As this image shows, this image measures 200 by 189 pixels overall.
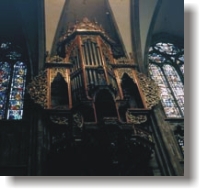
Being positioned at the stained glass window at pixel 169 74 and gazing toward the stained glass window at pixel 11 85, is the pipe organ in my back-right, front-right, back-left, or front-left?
front-left

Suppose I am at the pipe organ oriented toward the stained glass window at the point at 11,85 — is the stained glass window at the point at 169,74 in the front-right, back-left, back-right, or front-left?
back-right

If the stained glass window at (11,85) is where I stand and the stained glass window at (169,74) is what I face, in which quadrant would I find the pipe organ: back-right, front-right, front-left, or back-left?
front-right

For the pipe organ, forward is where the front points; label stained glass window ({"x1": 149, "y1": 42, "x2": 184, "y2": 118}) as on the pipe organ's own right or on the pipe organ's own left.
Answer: on the pipe organ's own left

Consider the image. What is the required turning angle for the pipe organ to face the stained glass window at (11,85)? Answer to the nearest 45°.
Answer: approximately 90° to its right

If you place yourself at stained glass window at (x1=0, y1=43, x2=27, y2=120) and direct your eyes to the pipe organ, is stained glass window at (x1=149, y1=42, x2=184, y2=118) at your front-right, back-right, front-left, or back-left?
front-left

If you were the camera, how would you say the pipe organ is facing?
facing the viewer
